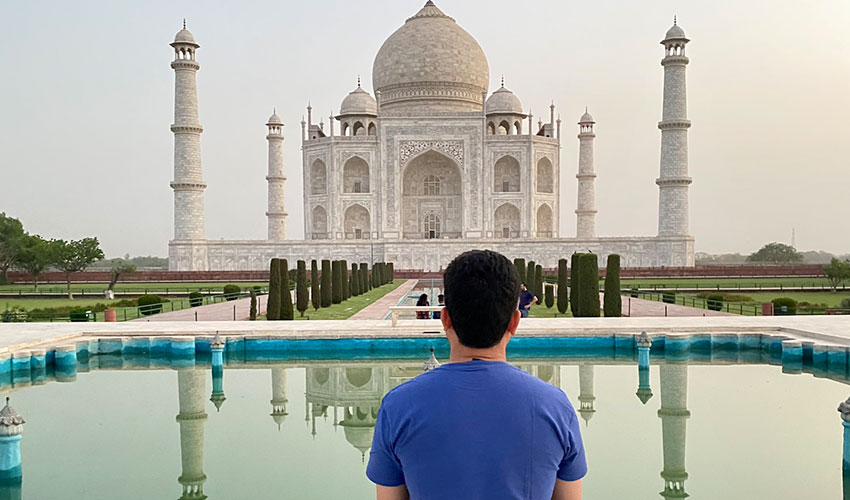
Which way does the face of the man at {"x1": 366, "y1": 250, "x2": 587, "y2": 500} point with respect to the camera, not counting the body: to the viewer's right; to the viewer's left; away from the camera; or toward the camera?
away from the camera

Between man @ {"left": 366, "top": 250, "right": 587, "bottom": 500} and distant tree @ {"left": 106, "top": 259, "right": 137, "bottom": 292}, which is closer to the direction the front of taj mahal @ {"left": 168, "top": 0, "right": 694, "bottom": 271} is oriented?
the man

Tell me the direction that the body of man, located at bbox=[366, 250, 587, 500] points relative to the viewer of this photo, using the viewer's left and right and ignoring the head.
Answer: facing away from the viewer

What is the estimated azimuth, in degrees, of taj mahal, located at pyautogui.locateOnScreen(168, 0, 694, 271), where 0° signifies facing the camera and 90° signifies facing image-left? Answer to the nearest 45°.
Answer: approximately 0°

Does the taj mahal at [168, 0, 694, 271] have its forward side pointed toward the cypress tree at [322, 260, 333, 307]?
yes

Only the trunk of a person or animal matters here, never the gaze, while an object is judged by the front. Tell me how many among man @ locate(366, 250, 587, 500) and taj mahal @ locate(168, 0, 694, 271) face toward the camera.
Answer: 1

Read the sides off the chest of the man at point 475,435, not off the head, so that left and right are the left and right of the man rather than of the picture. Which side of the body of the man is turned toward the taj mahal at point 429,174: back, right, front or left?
front

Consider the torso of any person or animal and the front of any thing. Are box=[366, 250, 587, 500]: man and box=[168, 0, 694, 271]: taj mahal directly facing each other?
yes

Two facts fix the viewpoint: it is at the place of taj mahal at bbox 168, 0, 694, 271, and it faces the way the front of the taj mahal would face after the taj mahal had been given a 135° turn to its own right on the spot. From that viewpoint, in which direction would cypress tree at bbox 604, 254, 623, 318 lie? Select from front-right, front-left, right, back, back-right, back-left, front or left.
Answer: back-left

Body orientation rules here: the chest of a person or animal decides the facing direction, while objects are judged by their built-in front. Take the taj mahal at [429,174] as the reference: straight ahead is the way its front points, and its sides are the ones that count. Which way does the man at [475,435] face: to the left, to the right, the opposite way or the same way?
the opposite way

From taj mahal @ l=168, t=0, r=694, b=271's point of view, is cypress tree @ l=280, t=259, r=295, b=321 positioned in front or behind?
in front

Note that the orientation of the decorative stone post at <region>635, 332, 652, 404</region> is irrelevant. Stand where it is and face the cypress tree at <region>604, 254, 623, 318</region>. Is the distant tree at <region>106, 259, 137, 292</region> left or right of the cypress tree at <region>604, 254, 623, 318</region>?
left

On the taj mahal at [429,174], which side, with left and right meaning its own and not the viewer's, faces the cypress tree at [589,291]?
front

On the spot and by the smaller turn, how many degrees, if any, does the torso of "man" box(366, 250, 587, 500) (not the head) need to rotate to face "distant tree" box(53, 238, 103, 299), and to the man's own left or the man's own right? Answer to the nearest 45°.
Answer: approximately 45° to the man's own left

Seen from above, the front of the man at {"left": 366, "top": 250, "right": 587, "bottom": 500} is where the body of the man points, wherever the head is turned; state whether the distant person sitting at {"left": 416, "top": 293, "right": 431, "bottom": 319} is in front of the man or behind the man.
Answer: in front

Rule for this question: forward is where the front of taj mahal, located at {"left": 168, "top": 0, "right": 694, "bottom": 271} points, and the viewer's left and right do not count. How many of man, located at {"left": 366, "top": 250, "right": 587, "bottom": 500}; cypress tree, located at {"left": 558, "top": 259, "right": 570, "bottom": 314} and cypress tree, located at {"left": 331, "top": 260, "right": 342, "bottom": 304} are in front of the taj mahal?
3
